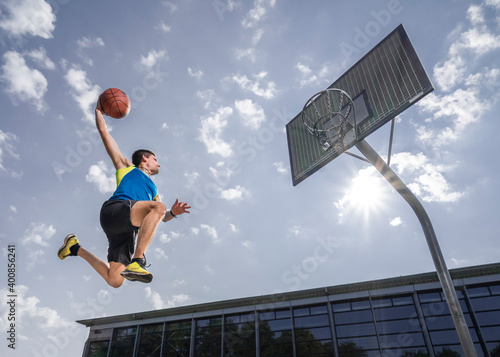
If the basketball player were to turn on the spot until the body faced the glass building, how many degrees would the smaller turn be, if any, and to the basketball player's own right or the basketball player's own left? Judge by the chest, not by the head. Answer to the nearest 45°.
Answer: approximately 45° to the basketball player's own left

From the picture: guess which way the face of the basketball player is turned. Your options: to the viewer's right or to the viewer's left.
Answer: to the viewer's right

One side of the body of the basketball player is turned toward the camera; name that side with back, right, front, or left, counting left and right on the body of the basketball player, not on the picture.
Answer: right
